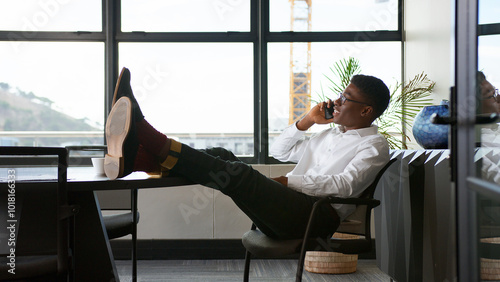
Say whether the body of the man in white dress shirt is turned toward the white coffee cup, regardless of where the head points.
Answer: yes

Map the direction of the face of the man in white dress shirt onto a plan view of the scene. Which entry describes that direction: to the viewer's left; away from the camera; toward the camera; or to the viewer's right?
to the viewer's left

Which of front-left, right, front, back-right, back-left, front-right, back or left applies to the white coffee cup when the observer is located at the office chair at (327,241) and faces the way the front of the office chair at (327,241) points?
front

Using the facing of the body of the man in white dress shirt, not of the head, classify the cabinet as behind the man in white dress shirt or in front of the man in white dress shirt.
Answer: behind

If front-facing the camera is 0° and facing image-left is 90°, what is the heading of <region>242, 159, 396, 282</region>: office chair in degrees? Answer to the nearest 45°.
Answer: approximately 90°

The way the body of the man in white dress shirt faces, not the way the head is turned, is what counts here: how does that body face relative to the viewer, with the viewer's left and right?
facing to the left of the viewer

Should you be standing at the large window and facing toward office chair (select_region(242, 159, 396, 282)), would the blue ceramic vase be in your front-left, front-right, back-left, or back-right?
front-left

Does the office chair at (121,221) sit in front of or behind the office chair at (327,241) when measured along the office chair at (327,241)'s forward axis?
in front

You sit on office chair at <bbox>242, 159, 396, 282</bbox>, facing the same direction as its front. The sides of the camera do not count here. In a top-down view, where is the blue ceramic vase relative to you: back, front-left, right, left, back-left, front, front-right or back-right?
back-right
